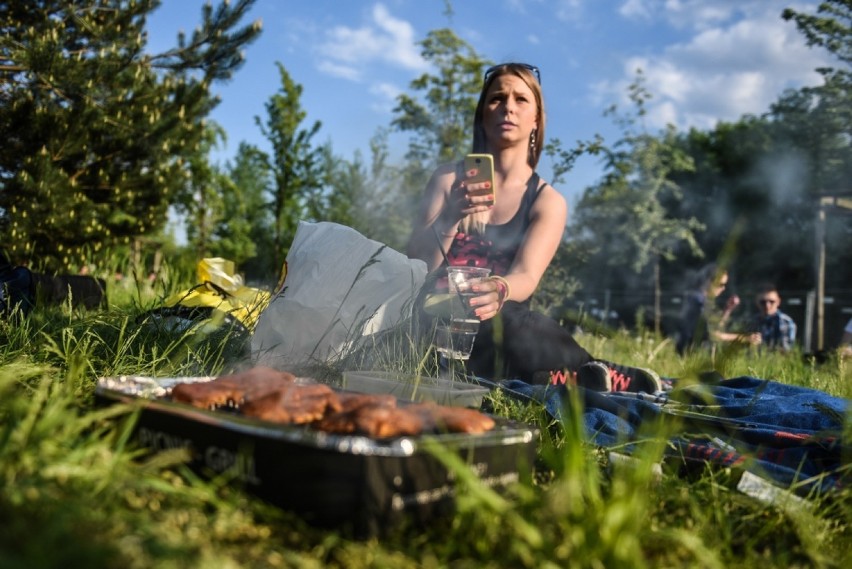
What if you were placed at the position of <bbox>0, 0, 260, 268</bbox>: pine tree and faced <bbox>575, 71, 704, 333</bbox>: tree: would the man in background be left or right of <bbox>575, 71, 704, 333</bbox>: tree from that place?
right

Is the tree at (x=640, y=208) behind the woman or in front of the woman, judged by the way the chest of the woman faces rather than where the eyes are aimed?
behind

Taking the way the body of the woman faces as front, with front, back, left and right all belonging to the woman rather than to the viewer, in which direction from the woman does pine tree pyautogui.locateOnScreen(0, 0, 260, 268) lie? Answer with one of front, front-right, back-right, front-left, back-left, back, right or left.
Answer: right

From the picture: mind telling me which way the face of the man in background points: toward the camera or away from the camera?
toward the camera

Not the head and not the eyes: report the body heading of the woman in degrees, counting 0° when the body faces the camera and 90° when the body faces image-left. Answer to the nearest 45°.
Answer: approximately 45°

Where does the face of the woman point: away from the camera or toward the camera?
toward the camera

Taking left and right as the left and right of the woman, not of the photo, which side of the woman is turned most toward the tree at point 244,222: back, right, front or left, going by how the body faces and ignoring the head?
back

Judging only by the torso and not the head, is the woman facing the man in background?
no

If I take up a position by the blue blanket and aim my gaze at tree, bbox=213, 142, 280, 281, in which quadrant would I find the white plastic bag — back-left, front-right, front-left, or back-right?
front-left

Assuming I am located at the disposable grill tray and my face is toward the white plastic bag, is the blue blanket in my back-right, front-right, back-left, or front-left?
front-right

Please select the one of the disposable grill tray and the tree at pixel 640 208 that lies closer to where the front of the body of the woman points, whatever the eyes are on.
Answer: the disposable grill tray

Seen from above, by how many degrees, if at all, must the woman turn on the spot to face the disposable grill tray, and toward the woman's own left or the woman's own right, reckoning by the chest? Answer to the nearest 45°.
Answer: approximately 45° to the woman's own left

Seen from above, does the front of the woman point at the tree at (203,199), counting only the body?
no

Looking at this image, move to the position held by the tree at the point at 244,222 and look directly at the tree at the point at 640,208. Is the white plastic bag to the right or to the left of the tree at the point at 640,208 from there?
right
